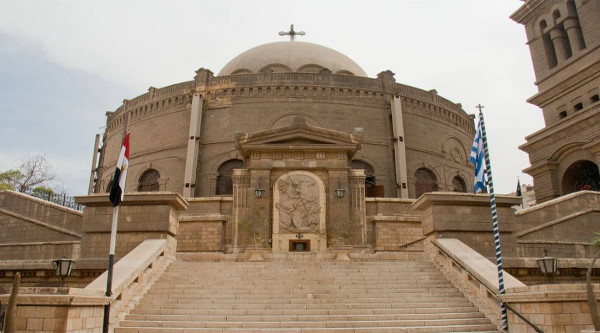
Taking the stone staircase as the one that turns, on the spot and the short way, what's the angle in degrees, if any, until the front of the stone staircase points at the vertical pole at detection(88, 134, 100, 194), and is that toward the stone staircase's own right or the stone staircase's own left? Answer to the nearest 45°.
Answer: approximately 135° to the stone staircase's own right

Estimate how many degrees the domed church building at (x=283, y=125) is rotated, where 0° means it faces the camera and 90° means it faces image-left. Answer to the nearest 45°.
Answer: approximately 0°

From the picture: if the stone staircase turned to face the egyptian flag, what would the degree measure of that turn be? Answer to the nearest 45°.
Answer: approximately 90° to its right

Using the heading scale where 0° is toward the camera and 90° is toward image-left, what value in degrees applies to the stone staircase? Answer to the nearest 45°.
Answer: approximately 0°

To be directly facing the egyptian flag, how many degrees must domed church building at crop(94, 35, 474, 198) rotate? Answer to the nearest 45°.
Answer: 0° — it already faces it

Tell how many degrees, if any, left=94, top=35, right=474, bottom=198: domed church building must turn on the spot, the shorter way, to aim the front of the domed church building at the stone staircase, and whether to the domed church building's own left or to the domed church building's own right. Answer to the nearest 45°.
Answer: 0° — it already faces it

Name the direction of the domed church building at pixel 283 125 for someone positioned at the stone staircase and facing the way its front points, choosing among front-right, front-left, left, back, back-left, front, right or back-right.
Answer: back

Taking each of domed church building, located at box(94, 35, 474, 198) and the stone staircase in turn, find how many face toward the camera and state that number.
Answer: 2

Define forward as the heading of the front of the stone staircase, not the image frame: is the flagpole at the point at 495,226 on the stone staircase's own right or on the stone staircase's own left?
on the stone staircase's own left

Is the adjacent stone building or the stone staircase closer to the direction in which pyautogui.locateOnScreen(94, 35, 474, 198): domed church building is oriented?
the stone staircase

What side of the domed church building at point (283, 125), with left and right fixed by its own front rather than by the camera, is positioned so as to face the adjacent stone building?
left
